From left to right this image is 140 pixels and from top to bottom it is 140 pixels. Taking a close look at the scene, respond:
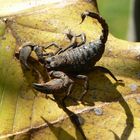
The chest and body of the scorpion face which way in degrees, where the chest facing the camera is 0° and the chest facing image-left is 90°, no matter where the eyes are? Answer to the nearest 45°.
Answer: approximately 45°
